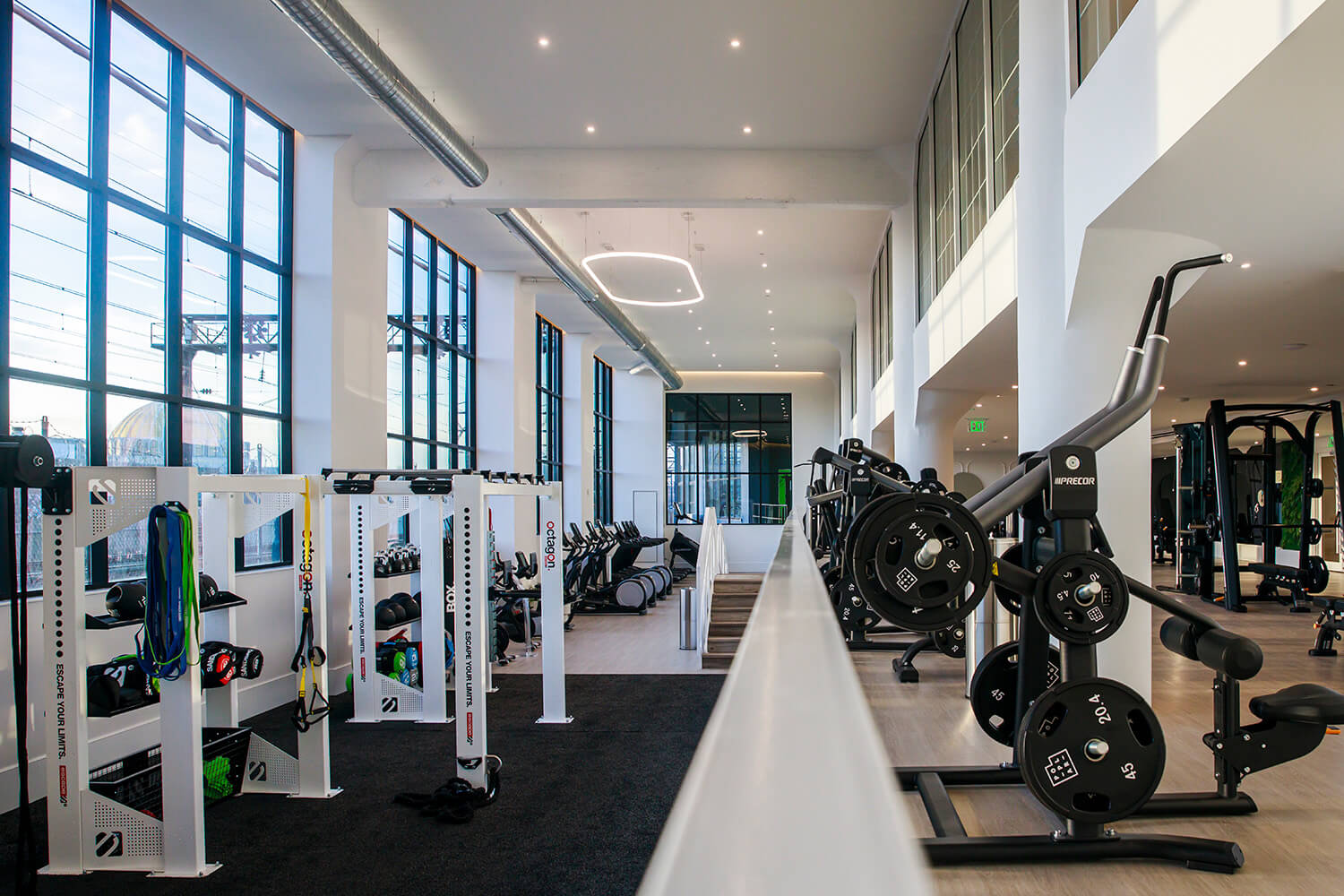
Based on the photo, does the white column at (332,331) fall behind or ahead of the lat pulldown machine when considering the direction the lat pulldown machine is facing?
behind

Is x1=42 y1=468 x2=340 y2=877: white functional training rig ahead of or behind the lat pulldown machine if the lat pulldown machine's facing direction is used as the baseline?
behind

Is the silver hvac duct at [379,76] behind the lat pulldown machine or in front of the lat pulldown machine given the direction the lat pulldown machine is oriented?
behind

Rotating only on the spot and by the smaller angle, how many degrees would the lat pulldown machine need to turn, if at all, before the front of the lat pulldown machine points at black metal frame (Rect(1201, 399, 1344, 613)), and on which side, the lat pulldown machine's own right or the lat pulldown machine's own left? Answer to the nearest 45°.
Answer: approximately 90° to the lat pulldown machine's own left

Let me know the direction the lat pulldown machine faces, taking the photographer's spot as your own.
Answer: facing to the right of the viewer

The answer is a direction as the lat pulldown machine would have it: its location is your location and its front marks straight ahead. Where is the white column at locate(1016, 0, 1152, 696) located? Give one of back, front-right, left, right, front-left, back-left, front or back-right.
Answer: left
